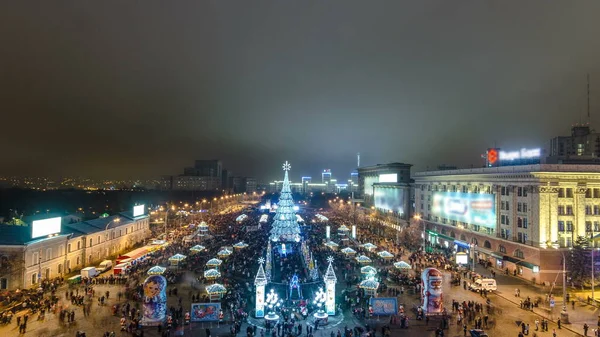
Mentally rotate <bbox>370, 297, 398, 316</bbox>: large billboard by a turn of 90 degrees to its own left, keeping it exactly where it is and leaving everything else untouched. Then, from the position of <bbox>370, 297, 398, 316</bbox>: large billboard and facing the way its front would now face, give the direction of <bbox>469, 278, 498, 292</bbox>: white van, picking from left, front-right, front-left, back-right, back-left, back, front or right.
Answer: front-left

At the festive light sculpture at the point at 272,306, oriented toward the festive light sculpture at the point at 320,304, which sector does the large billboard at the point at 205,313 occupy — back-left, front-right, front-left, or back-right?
back-right

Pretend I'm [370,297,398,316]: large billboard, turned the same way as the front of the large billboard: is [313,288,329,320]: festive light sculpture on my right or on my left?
on my right

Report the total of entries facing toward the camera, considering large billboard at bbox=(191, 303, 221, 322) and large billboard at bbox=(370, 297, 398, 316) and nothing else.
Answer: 2

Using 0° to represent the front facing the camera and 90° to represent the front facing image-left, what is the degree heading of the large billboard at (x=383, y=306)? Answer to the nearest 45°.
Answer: approximately 0°

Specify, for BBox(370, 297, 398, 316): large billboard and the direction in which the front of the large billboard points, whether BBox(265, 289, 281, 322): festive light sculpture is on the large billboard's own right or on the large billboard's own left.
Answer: on the large billboard's own right

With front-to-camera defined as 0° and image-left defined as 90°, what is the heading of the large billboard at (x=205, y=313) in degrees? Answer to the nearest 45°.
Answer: approximately 0°

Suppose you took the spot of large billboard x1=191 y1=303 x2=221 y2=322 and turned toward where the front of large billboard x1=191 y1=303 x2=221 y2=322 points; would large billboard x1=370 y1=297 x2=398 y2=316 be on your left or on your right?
on your left
